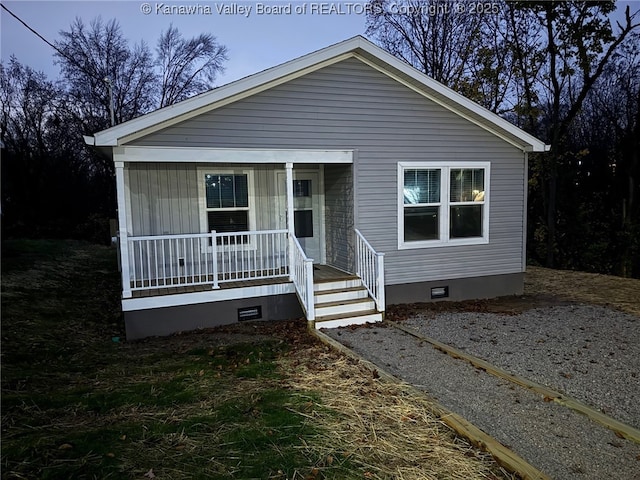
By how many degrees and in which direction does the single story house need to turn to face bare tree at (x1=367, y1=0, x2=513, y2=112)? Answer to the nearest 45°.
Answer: approximately 135° to its left

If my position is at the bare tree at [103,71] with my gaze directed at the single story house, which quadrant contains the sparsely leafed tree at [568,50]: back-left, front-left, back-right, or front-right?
front-left

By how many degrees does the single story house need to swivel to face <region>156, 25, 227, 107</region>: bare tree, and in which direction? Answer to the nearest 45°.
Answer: approximately 135° to its right

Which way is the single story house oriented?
toward the camera

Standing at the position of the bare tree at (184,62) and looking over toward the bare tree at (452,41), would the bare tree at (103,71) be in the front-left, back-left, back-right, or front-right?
back-right

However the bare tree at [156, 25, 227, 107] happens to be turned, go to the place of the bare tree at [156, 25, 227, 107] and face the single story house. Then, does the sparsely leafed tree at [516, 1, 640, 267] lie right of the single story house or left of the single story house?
left

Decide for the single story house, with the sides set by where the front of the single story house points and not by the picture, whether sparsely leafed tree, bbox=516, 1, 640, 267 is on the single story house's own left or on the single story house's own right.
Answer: on the single story house's own left

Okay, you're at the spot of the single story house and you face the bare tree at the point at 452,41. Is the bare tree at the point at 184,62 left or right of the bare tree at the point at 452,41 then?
left

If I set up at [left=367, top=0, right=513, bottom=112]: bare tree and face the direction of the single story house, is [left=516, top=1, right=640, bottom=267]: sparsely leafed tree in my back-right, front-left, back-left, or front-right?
front-left

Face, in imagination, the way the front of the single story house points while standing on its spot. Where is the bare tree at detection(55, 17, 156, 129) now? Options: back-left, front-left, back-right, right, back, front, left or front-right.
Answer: back-right
